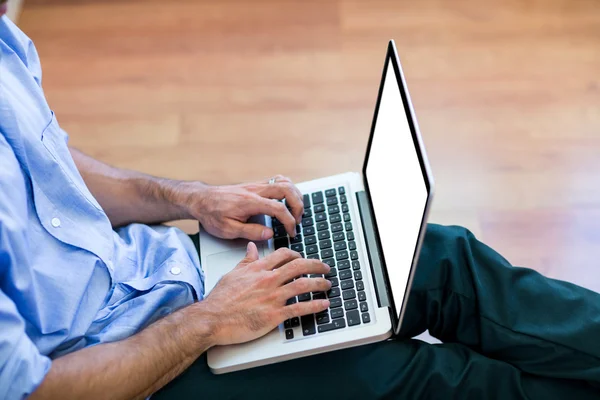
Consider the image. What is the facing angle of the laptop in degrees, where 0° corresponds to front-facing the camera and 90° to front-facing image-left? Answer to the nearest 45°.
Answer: approximately 90°
